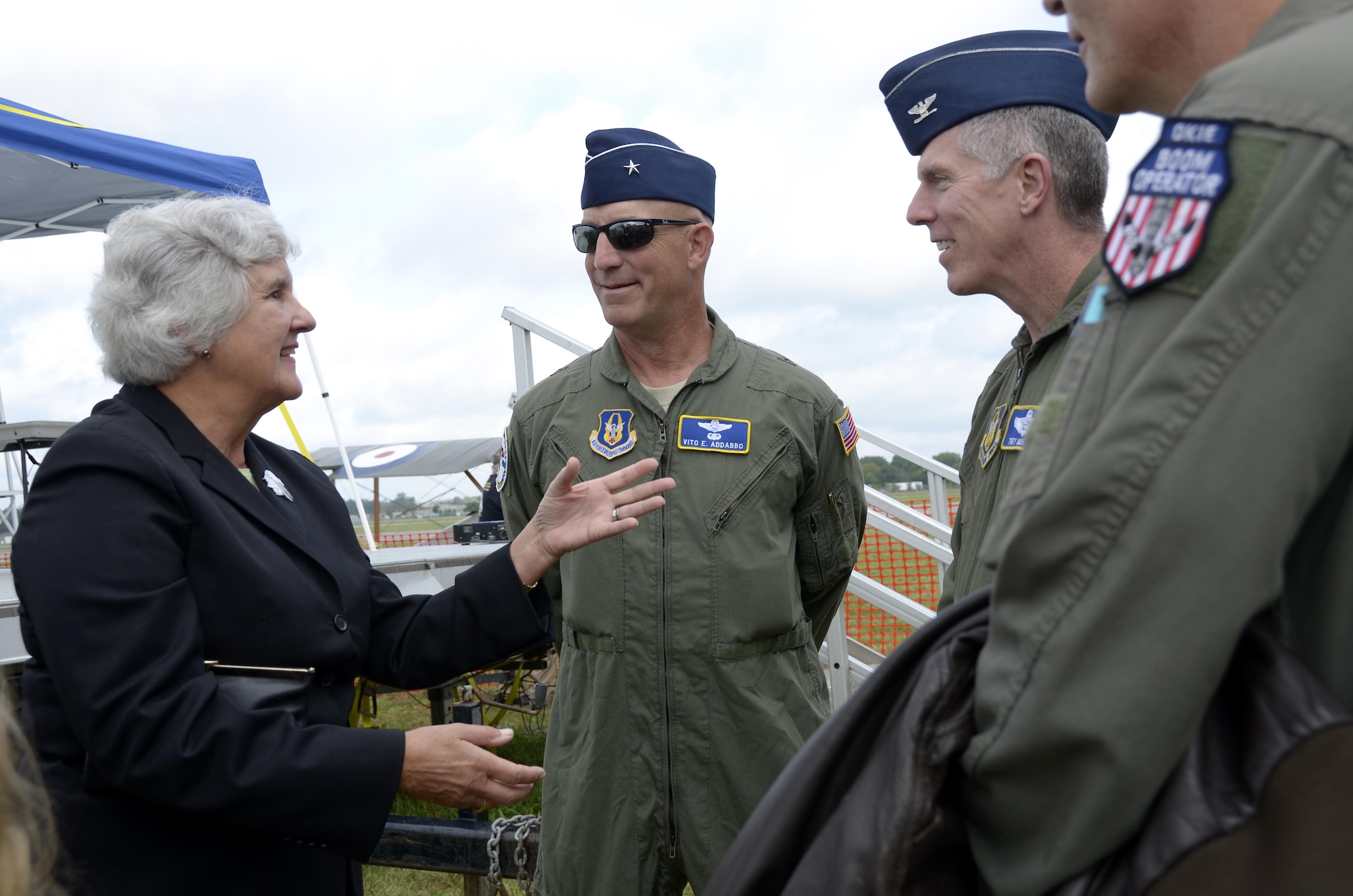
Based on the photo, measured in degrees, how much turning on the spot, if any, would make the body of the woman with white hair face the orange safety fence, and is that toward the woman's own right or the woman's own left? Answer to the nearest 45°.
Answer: approximately 45° to the woman's own left

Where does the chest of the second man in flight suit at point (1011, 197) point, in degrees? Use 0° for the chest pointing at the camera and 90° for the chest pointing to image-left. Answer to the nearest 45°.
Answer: approximately 90°

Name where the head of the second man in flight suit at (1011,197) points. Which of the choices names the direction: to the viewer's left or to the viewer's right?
to the viewer's left

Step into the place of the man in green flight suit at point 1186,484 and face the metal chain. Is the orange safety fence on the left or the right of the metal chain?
right

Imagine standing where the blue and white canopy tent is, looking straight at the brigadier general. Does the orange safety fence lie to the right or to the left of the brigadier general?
left

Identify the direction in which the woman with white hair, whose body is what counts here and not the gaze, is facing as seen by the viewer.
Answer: to the viewer's right

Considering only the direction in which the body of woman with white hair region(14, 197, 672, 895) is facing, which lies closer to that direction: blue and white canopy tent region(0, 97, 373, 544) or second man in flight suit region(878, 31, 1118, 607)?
the second man in flight suit

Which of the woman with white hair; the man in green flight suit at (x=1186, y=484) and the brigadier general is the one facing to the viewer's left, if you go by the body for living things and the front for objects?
the man in green flight suit

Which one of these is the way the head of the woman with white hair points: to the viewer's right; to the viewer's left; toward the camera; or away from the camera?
to the viewer's right

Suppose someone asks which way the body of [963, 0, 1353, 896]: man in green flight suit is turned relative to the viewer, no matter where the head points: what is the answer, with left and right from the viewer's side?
facing to the left of the viewer
